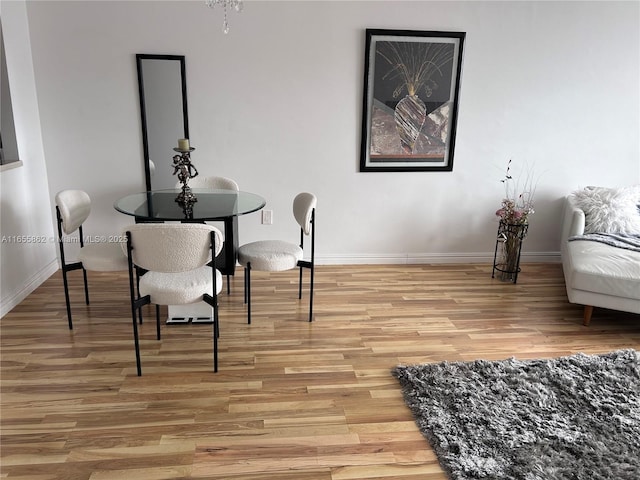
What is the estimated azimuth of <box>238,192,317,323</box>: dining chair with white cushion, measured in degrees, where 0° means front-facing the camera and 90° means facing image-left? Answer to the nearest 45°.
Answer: approximately 90°

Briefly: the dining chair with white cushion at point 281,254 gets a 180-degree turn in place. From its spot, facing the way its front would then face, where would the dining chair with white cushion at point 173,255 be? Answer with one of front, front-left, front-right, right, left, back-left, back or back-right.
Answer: back-right

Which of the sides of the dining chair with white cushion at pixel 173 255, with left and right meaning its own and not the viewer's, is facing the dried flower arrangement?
right

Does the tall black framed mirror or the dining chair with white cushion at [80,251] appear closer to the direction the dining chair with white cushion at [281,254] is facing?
the dining chair with white cushion

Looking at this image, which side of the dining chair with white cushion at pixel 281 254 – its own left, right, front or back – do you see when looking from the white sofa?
back

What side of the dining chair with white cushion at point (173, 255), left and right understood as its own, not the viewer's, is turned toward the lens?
back

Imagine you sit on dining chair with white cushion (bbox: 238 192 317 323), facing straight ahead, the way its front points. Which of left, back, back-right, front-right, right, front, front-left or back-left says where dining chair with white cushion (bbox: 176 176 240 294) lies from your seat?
front-right

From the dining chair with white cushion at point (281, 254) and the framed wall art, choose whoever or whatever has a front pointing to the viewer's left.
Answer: the dining chair with white cushion

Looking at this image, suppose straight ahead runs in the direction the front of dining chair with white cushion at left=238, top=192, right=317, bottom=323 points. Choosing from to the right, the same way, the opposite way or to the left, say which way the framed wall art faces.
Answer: to the left

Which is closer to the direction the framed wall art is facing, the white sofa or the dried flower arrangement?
the white sofa

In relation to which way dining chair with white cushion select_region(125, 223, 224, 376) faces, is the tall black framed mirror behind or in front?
in front

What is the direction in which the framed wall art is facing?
toward the camera

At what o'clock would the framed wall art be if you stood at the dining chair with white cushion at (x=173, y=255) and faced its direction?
The framed wall art is roughly at 2 o'clock from the dining chair with white cushion.

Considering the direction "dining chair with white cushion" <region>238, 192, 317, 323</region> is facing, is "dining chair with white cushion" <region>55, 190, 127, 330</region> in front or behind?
in front

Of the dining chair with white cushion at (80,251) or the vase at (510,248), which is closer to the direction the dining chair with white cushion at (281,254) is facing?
the dining chair with white cushion

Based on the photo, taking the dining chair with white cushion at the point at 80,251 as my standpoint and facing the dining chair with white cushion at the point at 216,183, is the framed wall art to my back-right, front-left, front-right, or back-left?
front-right
